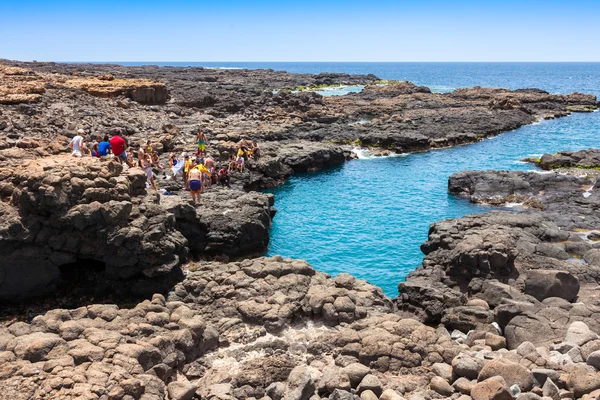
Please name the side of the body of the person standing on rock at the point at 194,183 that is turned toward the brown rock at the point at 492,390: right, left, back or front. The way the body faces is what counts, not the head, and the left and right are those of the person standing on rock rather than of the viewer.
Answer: back

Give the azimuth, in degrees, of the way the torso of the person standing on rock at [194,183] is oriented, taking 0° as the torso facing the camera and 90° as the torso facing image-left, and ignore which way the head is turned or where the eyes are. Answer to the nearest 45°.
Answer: approximately 180°

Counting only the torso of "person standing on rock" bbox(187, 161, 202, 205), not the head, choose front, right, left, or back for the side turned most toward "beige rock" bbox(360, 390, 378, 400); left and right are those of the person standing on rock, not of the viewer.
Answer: back

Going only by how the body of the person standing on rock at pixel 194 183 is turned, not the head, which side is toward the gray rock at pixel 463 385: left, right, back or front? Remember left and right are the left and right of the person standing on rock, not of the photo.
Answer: back

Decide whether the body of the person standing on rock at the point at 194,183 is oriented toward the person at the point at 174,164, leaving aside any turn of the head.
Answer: yes

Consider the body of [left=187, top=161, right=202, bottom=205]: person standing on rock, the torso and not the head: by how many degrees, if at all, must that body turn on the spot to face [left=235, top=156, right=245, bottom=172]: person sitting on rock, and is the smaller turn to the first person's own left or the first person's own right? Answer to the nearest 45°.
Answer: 0° — they already face them

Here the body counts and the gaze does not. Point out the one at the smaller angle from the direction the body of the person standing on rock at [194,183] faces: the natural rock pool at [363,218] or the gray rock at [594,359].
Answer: the natural rock pool

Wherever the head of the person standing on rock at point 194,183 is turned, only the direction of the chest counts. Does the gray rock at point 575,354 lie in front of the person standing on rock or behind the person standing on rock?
behind

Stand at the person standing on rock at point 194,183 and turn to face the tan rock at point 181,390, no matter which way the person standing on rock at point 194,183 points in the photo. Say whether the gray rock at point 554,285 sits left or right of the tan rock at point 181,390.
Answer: left

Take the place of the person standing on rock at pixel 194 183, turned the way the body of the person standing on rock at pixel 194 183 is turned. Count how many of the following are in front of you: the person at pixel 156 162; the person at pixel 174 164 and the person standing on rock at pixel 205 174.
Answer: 3

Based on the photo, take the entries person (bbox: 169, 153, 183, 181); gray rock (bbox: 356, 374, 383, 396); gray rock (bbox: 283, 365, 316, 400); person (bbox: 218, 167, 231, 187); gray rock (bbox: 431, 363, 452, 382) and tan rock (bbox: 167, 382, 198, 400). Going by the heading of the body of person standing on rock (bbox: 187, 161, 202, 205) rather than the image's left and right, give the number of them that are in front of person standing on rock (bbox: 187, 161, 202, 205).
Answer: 2

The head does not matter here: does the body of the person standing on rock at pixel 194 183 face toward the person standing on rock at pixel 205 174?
yes

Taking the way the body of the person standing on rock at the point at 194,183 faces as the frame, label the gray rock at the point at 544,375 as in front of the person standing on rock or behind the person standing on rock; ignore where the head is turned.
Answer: behind
